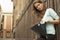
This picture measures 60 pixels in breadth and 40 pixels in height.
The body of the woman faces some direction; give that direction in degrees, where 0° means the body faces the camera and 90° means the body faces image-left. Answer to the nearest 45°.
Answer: approximately 45°
